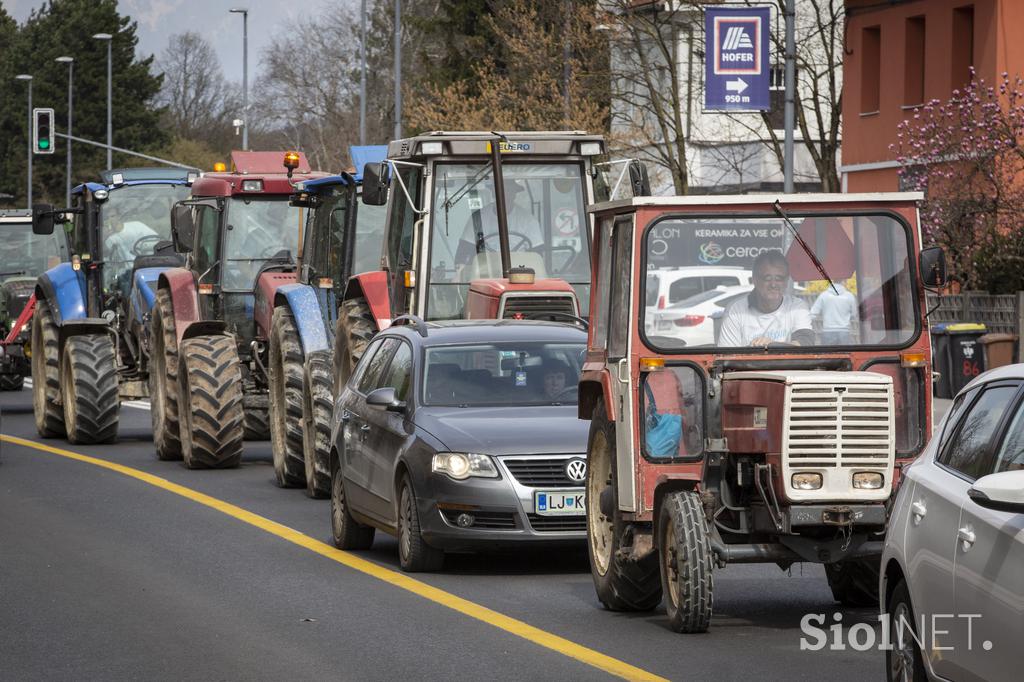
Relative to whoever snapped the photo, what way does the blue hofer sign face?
facing the viewer

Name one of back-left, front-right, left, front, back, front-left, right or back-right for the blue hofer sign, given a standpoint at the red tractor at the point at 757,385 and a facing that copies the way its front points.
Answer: back-left

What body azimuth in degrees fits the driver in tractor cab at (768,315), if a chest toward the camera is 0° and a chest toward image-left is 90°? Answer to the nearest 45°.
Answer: approximately 0°

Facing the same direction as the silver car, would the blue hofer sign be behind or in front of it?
behind

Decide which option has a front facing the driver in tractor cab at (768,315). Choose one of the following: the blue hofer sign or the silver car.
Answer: the blue hofer sign

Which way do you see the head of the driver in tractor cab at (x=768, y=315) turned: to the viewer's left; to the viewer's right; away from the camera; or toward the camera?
toward the camera

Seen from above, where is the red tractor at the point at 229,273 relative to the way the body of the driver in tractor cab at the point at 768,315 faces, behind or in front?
behind

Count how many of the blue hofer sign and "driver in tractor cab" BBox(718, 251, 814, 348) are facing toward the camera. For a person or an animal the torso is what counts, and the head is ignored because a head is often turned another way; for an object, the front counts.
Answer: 2

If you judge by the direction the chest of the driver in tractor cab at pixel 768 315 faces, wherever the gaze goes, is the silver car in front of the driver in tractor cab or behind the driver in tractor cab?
in front

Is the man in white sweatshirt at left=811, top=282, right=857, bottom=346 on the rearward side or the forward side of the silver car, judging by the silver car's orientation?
on the rearward side

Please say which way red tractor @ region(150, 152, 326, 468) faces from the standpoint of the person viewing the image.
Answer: facing the viewer and to the right of the viewer

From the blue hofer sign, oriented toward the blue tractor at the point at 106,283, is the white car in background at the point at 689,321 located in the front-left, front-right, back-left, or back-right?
front-left

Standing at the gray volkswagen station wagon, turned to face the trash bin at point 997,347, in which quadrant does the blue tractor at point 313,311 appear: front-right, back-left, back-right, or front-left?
front-left

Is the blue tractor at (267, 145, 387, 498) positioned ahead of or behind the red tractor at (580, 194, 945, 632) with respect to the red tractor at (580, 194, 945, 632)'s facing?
behind
